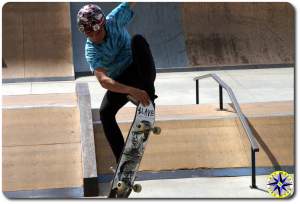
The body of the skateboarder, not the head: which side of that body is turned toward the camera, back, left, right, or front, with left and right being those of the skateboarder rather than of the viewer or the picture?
front
